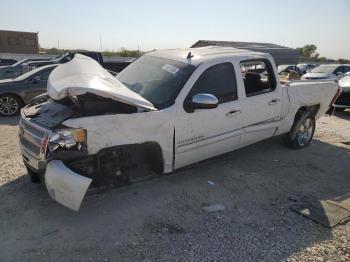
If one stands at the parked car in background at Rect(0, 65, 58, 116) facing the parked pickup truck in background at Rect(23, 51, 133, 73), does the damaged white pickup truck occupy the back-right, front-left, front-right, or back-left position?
back-right

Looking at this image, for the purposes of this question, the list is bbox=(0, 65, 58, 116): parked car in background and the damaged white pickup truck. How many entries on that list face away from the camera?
0

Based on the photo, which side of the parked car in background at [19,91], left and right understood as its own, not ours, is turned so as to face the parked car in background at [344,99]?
back

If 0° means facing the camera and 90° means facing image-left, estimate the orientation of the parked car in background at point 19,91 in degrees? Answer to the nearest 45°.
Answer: approximately 90°

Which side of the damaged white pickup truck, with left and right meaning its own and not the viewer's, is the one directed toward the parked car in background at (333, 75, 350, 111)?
back

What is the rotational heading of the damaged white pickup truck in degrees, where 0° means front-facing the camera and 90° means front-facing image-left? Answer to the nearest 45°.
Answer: approximately 45°

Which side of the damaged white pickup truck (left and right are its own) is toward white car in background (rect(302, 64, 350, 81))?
back

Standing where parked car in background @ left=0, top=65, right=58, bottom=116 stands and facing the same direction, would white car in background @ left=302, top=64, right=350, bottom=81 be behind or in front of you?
behind
